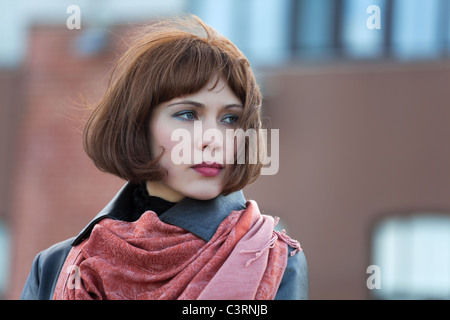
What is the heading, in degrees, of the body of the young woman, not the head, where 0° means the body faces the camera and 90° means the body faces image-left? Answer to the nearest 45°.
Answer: approximately 0°
